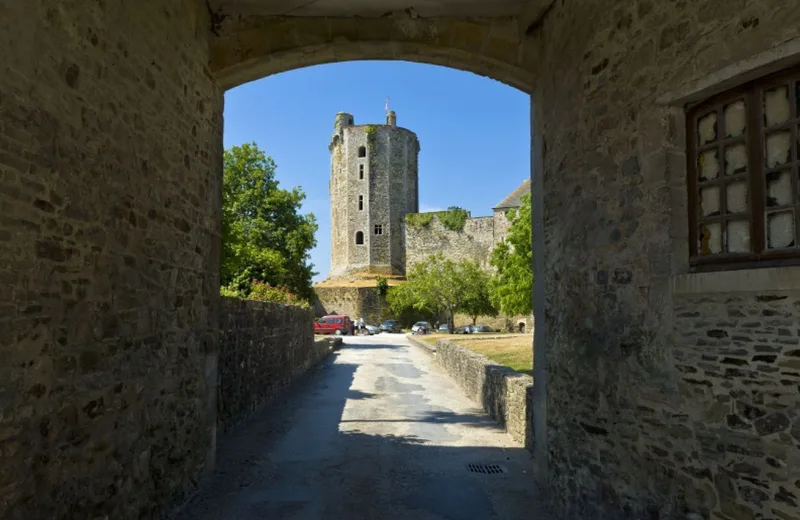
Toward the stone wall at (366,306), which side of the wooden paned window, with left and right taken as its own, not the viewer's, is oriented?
right

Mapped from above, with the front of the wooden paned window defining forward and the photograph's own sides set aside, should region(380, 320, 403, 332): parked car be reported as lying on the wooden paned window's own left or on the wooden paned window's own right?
on the wooden paned window's own right

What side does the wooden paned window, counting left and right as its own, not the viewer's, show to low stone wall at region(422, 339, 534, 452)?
right

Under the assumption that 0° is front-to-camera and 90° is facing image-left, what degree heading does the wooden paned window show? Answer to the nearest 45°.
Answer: approximately 45°

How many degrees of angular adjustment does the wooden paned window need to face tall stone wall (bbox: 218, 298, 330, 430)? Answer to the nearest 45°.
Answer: approximately 90° to its right
